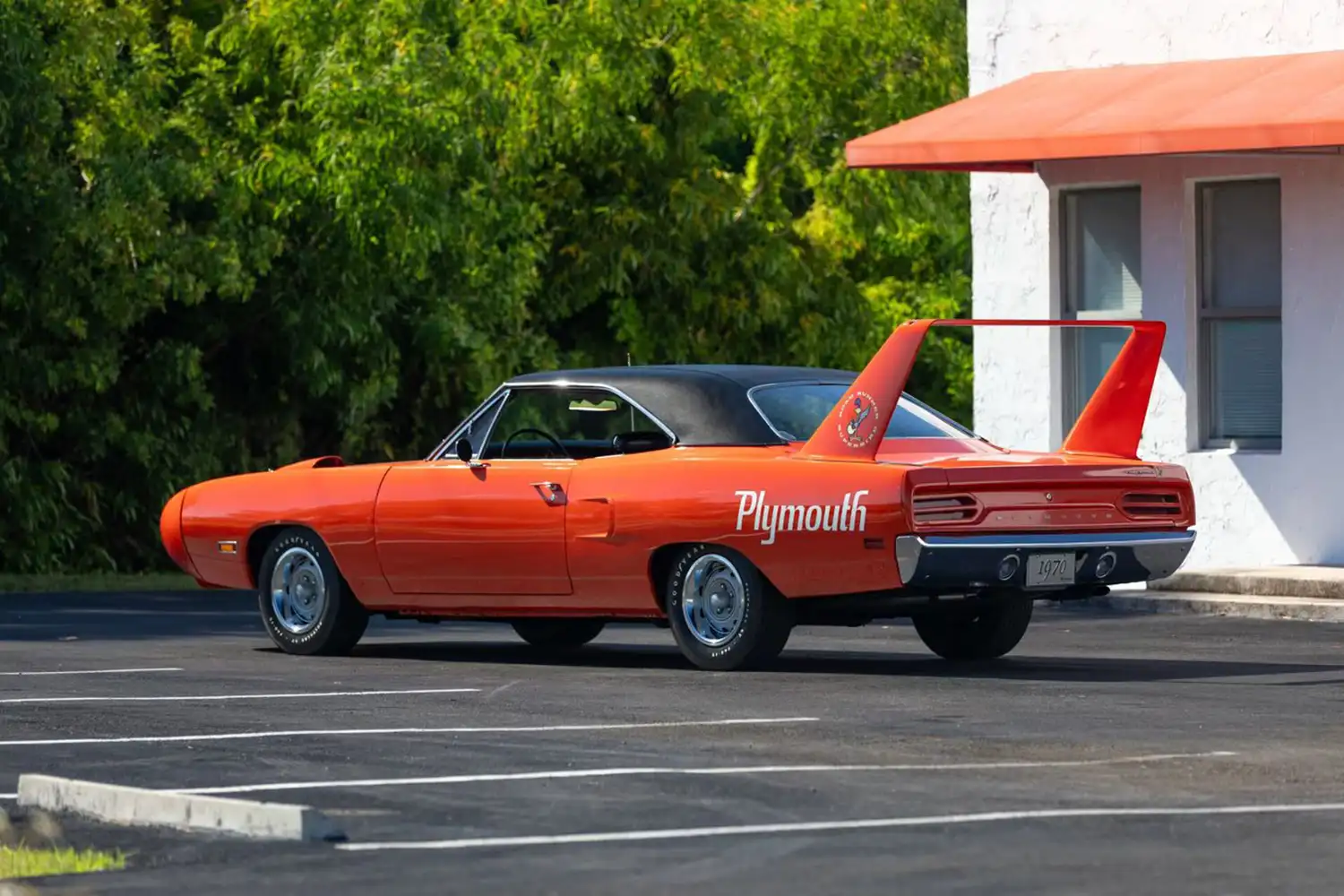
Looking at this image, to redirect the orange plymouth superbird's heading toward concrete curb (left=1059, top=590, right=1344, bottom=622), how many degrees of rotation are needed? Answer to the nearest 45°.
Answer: approximately 90° to its right

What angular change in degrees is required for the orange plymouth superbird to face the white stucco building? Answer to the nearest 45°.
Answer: approximately 90° to its right

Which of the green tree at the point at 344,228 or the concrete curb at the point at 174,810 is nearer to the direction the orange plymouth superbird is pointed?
the green tree

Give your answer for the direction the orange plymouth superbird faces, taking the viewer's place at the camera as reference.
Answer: facing away from the viewer and to the left of the viewer

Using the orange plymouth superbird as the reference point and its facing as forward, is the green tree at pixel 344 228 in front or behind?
in front

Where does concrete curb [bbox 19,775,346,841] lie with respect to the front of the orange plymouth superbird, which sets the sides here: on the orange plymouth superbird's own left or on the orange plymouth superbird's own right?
on the orange plymouth superbird's own left

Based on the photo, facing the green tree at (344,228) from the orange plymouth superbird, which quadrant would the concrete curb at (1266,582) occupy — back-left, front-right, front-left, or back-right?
front-right

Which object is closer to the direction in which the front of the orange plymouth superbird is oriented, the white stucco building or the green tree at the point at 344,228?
the green tree

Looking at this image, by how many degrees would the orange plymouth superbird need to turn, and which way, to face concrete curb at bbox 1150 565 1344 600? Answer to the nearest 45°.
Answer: approximately 90° to its right
